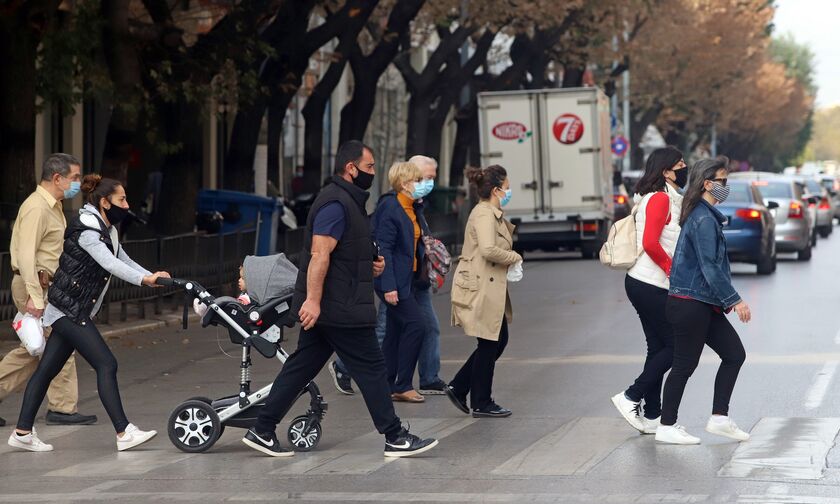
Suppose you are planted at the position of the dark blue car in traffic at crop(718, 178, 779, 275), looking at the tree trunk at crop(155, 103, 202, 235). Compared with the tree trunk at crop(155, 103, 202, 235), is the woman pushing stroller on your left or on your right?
left

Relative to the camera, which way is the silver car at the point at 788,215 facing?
away from the camera

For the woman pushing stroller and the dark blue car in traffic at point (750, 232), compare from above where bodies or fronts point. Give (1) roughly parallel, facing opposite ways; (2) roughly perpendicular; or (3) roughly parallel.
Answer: roughly perpendicular

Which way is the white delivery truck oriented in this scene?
away from the camera

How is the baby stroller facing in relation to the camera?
to the viewer's right

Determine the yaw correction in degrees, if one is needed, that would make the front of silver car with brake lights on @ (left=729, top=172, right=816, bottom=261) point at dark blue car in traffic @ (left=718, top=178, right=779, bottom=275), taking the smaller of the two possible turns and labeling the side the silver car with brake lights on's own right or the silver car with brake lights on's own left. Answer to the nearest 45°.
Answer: approximately 180°

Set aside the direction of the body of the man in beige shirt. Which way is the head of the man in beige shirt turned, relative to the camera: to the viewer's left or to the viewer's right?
to the viewer's right

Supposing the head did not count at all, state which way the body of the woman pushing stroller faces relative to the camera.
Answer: to the viewer's right

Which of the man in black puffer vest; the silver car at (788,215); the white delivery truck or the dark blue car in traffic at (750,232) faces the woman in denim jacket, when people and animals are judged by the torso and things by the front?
the man in black puffer vest

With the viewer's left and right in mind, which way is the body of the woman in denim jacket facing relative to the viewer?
facing to the right of the viewer
